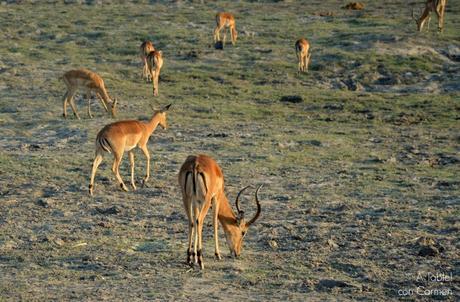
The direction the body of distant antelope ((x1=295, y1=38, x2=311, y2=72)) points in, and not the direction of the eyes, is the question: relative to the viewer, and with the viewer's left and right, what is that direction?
facing away from the viewer

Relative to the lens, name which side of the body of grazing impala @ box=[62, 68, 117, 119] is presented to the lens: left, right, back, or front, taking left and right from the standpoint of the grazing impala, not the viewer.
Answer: right

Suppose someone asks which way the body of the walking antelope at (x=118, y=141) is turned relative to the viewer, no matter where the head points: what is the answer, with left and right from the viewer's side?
facing away from the viewer and to the right of the viewer

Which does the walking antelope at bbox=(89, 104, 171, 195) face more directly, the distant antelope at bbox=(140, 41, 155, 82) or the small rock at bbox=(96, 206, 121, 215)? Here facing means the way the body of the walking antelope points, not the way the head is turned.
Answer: the distant antelope

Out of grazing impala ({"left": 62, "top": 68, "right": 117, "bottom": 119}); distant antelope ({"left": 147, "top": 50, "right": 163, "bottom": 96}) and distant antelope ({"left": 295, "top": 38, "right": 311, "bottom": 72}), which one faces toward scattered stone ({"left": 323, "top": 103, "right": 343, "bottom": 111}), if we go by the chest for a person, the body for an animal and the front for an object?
the grazing impala

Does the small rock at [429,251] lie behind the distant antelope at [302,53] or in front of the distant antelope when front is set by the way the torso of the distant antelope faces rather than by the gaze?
behind

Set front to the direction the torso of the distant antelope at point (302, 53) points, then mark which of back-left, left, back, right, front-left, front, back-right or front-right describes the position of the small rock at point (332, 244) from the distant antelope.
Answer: back
